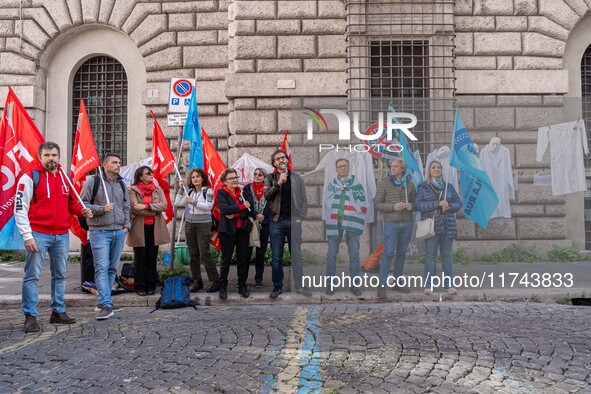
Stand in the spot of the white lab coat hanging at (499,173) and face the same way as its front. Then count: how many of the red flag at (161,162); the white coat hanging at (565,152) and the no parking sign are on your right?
2

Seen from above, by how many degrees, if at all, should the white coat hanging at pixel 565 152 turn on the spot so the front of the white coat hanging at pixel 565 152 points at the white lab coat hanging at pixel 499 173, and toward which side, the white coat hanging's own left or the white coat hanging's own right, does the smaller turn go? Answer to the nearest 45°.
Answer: approximately 45° to the white coat hanging's own right

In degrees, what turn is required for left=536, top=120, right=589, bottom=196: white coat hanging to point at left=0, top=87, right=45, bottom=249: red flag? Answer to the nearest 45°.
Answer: approximately 45° to its right

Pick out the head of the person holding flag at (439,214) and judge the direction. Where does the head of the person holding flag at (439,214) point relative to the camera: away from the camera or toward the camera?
toward the camera

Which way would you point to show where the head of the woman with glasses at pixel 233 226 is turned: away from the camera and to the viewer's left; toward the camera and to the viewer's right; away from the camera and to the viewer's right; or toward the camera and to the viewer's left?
toward the camera and to the viewer's right

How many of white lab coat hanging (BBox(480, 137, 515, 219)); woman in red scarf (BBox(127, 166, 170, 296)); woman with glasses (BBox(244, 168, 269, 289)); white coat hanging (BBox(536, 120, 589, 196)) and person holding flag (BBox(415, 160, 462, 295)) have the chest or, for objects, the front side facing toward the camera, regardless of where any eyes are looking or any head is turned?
5

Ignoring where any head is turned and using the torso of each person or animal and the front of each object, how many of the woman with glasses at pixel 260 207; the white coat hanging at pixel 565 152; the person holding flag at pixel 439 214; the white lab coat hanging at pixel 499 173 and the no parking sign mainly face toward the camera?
5

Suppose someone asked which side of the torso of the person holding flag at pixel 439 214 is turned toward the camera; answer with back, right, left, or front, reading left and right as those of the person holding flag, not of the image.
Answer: front

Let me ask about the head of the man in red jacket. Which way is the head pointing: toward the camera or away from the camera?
toward the camera

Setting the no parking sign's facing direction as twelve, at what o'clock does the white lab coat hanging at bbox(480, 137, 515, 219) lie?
The white lab coat hanging is roughly at 10 o'clock from the no parking sign.

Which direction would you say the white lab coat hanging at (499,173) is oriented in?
toward the camera

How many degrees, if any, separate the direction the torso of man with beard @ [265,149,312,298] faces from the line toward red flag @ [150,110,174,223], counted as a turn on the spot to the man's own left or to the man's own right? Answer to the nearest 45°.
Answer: approximately 135° to the man's own right

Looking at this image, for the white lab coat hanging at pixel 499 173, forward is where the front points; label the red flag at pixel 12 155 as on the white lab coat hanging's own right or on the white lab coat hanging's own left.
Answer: on the white lab coat hanging's own right

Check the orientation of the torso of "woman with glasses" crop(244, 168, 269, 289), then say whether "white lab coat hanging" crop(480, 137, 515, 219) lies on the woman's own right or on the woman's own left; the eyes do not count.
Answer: on the woman's own left

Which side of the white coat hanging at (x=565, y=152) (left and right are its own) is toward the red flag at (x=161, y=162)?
right

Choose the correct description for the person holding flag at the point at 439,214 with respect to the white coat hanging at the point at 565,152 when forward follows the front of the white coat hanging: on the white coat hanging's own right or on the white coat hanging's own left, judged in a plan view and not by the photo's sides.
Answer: on the white coat hanging's own right

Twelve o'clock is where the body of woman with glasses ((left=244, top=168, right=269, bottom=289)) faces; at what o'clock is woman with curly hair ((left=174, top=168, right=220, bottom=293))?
woman with curly hair ((left=174, top=168, right=220, bottom=293)) is roughly at 3 o'clock from woman with glasses ((left=244, top=168, right=269, bottom=289)).

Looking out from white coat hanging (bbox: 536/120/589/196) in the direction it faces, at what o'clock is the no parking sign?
The no parking sign is roughly at 3 o'clock from the white coat hanging.
